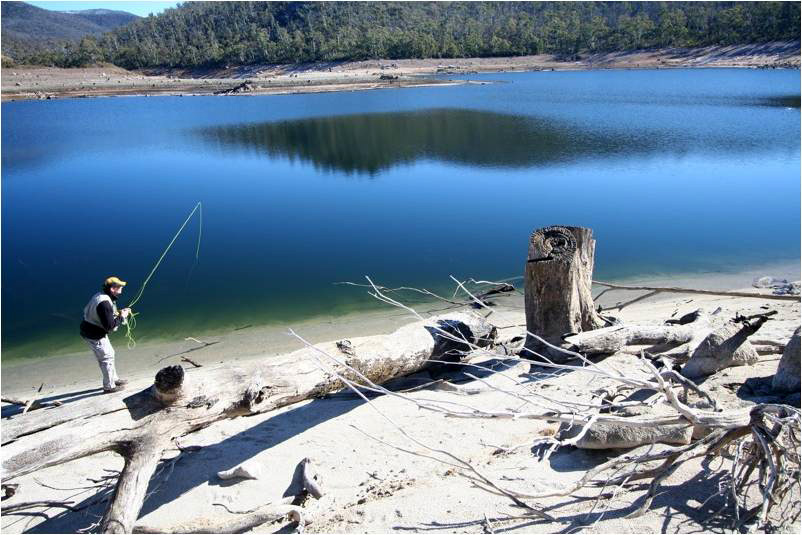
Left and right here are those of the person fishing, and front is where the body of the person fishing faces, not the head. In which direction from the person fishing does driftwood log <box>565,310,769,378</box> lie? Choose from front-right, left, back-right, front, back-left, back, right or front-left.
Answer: front-right

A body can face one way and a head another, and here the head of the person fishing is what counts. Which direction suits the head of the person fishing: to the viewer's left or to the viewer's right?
to the viewer's right

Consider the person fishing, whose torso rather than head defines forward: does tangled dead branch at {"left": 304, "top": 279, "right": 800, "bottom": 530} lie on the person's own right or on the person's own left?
on the person's own right

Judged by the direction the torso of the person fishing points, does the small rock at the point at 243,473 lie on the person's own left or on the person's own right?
on the person's own right

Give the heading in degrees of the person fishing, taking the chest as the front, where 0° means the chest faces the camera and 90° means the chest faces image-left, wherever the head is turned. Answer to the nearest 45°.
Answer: approximately 270°

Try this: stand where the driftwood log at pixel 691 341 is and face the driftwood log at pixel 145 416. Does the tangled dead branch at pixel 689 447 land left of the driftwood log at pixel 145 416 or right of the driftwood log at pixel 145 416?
left

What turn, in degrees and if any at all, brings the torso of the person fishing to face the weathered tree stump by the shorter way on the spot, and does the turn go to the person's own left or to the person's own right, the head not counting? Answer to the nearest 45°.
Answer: approximately 45° to the person's own right
